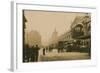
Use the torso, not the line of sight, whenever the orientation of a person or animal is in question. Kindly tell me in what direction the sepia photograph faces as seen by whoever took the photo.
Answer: facing the viewer and to the right of the viewer
